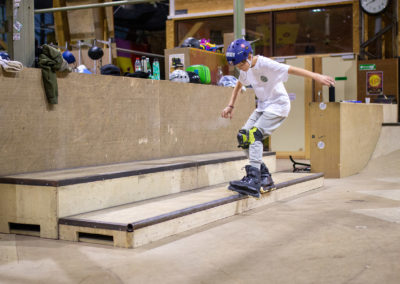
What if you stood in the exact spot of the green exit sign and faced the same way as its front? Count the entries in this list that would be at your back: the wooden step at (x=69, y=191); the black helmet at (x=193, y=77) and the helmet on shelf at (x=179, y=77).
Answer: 0

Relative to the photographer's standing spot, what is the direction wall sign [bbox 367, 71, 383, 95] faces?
facing the viewer

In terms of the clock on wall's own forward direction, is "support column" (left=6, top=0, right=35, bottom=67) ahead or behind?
ahead

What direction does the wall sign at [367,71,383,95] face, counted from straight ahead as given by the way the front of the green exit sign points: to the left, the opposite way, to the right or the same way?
the same way

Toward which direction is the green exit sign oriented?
toward the camera

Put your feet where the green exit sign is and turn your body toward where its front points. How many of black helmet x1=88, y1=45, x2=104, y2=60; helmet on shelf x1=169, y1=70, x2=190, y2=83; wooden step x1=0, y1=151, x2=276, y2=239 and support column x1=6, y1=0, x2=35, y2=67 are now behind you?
0

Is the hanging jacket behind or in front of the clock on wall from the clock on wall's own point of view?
in front

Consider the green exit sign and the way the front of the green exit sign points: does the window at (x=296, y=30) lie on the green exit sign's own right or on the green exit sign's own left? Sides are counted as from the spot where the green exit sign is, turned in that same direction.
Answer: on the green exit sign's own right

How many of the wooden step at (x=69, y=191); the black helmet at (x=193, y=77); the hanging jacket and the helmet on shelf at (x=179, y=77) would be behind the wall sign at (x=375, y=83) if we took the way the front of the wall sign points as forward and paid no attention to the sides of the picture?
0

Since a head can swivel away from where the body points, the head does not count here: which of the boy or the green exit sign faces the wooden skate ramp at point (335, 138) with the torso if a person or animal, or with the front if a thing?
the green exit sign

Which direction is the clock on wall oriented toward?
toward the camera

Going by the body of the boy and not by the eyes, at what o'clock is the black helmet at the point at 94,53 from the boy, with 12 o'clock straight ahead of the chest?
The black helmet is roughly at 3 o'clock from the boy.

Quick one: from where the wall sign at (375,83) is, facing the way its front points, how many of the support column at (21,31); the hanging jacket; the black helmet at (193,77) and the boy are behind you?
0

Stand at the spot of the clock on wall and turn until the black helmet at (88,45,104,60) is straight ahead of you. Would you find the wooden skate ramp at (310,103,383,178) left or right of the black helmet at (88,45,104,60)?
left

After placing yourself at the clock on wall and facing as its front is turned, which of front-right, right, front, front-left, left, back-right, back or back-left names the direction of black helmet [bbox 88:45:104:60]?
front-right

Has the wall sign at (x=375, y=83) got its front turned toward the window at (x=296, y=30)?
no

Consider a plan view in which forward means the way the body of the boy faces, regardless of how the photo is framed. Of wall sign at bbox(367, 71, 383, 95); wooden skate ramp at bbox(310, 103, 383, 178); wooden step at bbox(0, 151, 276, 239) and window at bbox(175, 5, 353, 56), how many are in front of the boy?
1
